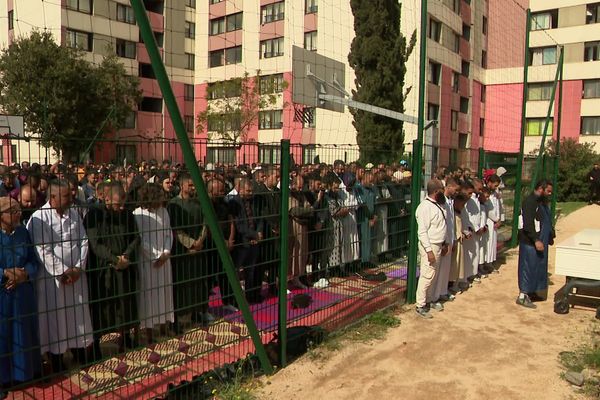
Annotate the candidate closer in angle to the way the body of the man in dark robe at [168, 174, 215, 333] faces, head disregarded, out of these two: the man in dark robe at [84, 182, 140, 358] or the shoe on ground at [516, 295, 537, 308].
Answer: the shoe on ground

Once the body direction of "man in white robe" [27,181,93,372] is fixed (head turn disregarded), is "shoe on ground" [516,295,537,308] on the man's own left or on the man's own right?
on the man's own left

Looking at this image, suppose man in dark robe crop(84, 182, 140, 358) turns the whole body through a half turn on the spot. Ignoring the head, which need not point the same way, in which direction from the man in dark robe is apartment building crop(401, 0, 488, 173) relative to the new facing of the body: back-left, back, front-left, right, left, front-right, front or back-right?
right

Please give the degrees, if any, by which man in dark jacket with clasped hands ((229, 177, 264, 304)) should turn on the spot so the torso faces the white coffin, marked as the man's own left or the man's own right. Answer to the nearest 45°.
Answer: approximately 45° to the man's own left

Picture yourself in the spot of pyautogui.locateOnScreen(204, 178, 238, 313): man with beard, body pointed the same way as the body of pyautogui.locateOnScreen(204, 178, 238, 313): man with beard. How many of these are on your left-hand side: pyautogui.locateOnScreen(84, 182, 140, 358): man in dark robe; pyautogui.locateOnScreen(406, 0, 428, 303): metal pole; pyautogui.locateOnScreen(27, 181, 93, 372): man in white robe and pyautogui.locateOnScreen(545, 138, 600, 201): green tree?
2
